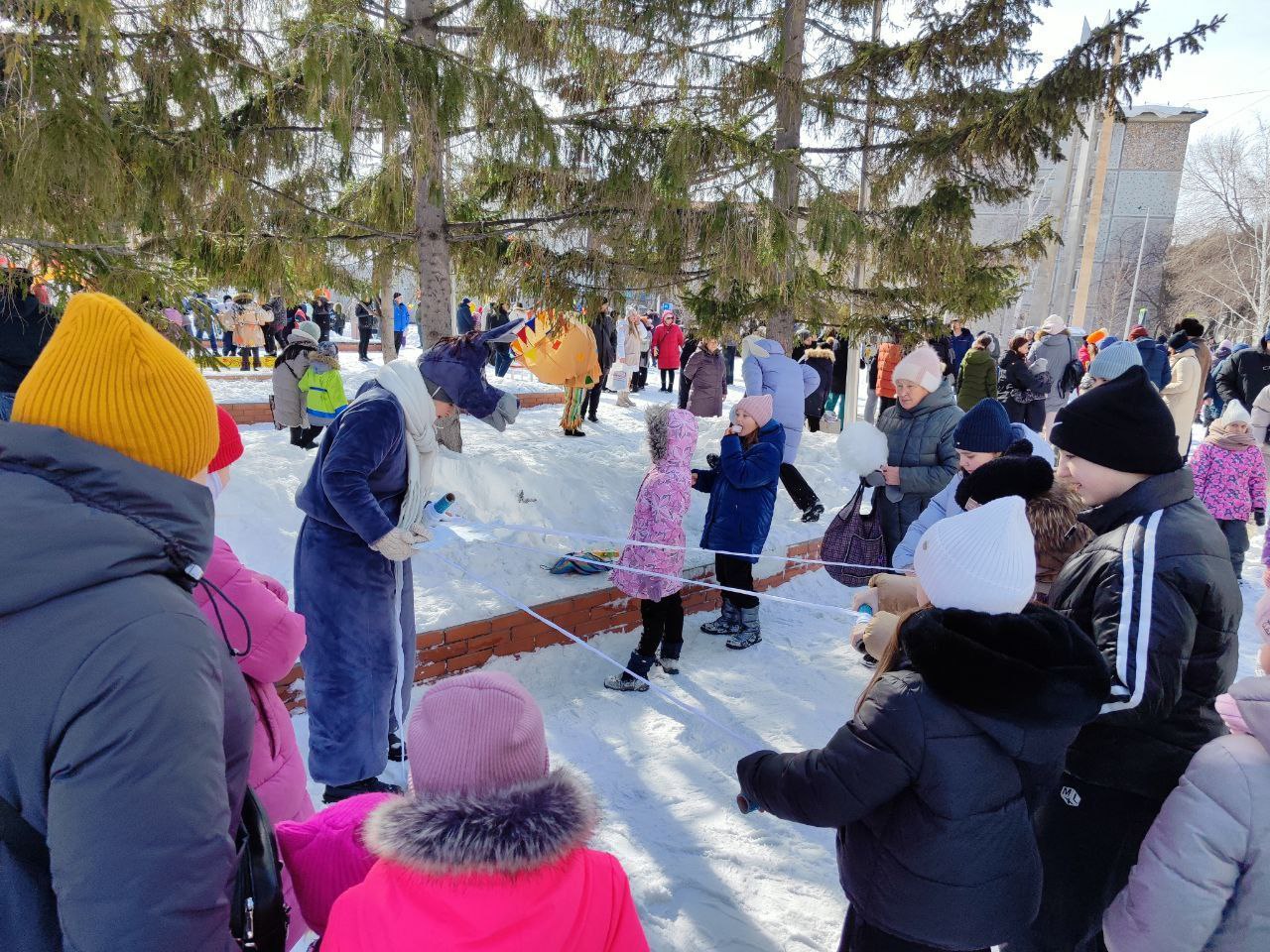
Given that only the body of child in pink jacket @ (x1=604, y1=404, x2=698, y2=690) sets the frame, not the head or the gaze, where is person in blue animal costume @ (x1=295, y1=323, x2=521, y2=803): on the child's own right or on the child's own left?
on the child's own left

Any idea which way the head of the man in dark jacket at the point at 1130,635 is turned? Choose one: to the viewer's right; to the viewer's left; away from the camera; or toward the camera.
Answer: to the viewer's left

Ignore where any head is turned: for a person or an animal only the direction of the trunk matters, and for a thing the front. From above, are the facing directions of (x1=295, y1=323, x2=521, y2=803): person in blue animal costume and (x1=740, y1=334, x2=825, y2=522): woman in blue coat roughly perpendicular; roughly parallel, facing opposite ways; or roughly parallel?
roughly perpendicular

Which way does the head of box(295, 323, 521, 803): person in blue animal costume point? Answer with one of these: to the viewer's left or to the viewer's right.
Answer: to the viewer's right

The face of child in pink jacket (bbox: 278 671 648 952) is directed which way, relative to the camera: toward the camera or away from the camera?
away from the camera

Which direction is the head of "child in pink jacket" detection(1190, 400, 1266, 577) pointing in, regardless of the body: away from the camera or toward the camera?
toward the camera

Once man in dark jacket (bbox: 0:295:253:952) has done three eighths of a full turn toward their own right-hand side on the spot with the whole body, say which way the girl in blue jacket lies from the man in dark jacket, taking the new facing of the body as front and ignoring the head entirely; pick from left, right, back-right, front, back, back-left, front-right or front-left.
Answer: back-left

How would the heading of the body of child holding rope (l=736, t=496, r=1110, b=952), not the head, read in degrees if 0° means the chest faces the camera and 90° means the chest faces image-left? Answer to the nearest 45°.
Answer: approximately 135°

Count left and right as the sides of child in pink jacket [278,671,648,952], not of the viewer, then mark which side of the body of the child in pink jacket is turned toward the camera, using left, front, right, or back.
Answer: back

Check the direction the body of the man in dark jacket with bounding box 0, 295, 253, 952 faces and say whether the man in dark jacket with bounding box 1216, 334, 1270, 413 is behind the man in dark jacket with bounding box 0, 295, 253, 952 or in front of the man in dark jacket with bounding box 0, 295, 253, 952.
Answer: in front

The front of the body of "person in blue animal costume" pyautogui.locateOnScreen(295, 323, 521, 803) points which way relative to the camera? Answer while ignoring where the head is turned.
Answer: to the viewer's right

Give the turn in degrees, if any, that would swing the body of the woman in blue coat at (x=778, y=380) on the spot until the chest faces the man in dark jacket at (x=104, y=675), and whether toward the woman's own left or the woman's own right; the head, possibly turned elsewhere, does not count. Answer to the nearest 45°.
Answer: approximately 135° to the woman's own left

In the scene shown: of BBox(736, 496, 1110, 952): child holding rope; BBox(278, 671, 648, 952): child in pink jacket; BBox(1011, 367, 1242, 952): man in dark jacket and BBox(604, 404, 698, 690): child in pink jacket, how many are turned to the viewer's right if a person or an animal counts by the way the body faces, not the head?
0
